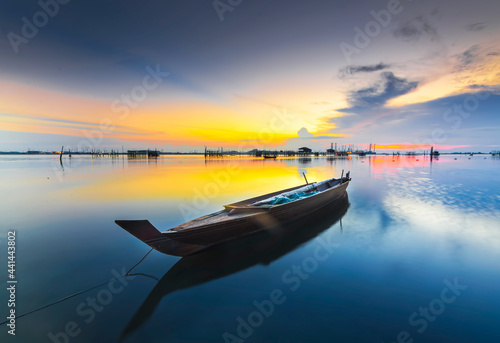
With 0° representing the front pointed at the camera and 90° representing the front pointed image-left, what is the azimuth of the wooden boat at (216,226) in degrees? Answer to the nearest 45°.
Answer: approximately 45°
